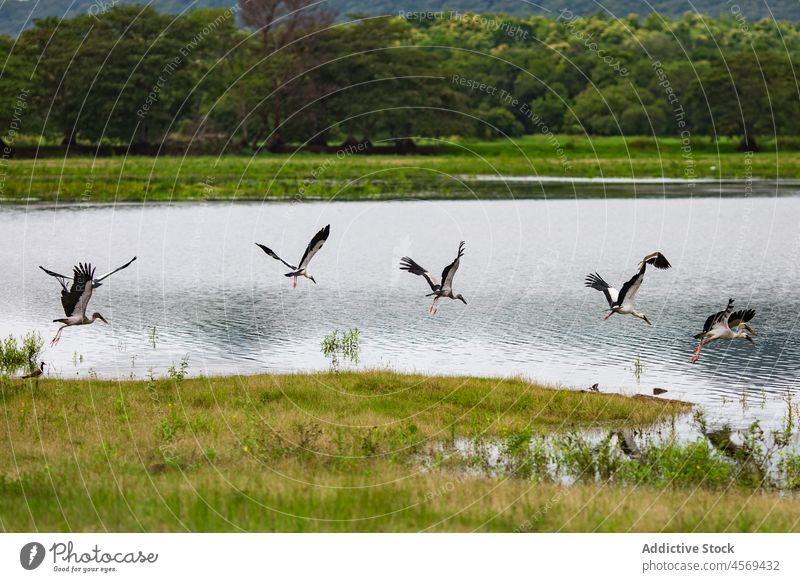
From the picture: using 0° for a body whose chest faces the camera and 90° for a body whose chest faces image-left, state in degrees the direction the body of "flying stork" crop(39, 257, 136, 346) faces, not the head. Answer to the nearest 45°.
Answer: approximately 270°
